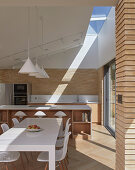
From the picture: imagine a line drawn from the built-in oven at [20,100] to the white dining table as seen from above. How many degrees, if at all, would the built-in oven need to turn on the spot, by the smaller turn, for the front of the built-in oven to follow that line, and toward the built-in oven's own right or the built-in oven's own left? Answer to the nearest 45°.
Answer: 0° — it already faces it

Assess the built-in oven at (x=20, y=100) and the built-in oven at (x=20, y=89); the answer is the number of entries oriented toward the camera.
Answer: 2

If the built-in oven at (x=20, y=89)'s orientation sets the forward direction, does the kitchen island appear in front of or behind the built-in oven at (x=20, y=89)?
in front

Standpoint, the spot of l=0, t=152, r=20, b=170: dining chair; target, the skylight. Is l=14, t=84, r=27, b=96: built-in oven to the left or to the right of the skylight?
left

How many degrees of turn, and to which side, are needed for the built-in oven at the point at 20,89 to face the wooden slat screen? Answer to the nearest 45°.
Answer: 0° — it already faces it

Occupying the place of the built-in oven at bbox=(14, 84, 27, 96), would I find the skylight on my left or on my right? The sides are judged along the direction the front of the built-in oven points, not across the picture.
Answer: on my left

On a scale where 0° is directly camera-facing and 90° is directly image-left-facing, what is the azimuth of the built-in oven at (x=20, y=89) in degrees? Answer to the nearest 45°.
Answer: approximately 0°

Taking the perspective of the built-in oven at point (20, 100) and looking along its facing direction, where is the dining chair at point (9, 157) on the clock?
The dining chair is roughly at 12 o'clock from the built-in oven.

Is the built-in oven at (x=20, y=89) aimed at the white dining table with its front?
yes

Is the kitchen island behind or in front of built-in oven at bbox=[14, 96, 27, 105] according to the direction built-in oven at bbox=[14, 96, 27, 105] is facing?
in front

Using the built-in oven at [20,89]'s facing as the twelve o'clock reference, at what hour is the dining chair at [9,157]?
The dining chair is roughly at 12 o'clock from the built-in oven.
